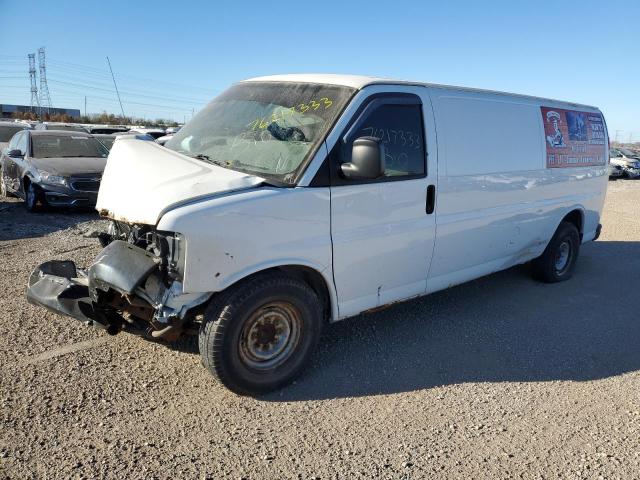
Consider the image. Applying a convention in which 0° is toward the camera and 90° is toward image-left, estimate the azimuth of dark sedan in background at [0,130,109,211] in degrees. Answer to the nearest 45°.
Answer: approximately 315°

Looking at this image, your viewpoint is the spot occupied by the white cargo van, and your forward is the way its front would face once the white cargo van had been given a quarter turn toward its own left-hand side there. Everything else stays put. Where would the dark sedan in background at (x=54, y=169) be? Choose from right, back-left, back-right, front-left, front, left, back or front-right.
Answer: back

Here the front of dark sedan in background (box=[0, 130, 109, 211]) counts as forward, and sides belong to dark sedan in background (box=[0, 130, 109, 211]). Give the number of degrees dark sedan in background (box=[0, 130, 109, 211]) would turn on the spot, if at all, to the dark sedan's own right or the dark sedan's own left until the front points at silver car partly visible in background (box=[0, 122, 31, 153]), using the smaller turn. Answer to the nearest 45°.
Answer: approximately 135° to the dark sedan's own left

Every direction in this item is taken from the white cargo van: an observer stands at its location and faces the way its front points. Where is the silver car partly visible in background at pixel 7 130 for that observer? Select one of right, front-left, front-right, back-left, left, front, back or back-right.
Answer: right

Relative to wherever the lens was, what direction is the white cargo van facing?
facing the viewer and to the left of the viewer
